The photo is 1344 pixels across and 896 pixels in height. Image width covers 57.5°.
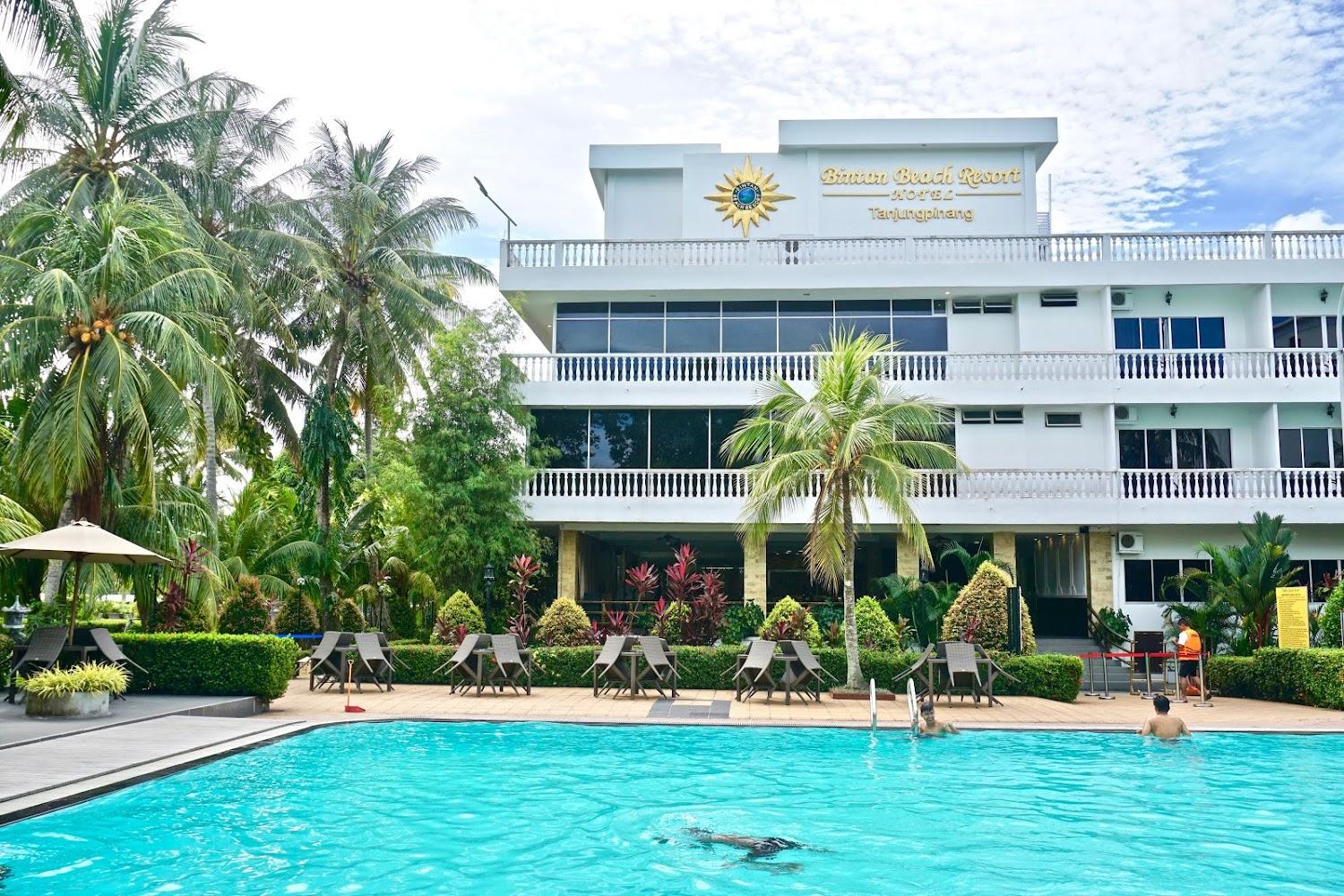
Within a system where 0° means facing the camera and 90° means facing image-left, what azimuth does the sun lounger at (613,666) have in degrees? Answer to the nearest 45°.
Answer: approximately 45°

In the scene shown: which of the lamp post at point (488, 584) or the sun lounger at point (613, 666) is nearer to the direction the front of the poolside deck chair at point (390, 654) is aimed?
the sun lounger

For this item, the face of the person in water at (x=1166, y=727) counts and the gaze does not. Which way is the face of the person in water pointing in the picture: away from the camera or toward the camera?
away from the camera

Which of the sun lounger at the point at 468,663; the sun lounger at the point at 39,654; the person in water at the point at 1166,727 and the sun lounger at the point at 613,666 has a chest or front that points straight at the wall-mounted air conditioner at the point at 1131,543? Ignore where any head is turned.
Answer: the person in water

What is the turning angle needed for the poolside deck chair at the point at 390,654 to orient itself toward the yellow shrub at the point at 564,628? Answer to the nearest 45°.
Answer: approximately 45° to its left

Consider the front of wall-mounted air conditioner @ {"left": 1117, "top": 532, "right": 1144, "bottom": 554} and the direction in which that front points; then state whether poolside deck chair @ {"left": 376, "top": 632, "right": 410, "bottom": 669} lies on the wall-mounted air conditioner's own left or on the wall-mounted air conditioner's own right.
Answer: on the wall-mounted air conditioner's own right

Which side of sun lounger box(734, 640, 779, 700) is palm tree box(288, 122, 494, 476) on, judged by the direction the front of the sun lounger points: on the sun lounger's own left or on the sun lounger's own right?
on the sun lounger's own right

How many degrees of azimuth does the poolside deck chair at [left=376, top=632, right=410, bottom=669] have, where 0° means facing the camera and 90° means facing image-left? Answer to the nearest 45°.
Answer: approximately 315°

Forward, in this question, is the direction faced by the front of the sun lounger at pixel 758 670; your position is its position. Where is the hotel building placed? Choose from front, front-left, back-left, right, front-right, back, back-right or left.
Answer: back

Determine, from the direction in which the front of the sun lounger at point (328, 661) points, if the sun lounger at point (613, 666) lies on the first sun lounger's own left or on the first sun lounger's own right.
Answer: on the first sun lounger's own left

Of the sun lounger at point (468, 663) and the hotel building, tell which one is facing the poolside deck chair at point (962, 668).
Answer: the hotel building
